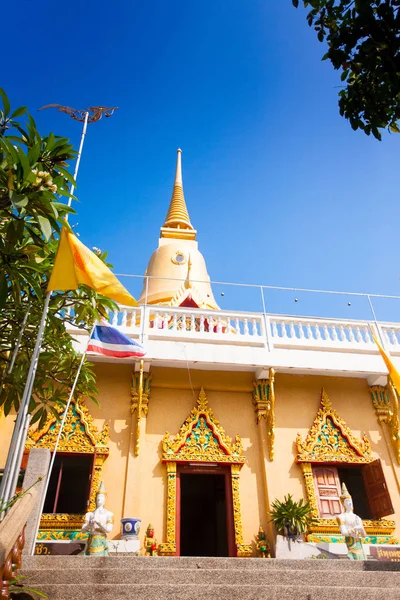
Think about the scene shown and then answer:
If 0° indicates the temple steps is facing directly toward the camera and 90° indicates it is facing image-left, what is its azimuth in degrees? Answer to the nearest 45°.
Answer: approximately 0°

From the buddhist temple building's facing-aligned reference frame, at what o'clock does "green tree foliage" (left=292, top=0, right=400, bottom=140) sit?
The green tree foliage is roughly at 12 o'clock from the buddhist temple building.

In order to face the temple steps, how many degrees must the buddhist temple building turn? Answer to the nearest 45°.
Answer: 0° — it already faces it

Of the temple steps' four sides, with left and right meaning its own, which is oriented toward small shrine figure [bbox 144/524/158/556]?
back

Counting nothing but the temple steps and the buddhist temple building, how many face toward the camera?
2

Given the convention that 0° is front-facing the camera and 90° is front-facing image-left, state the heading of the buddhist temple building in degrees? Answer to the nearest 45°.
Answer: approximately 0°
